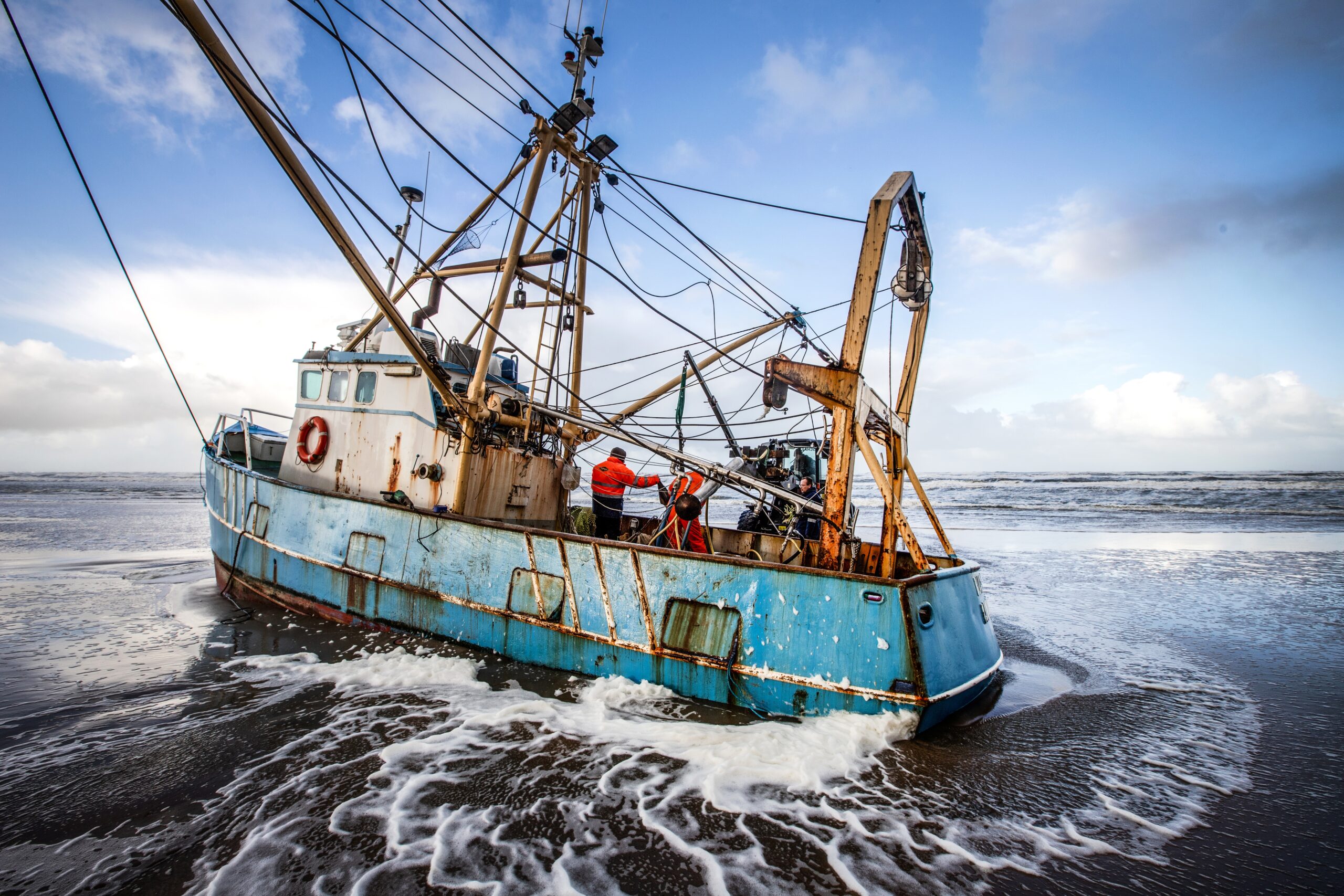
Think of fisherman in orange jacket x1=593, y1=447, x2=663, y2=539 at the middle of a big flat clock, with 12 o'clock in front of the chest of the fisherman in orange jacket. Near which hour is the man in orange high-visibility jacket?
The man in orange high-visibility jacket is roughly at 3 o'clock from the fisherman in orange jacket.

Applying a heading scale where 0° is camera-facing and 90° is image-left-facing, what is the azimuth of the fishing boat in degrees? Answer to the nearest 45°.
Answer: approximately 135°

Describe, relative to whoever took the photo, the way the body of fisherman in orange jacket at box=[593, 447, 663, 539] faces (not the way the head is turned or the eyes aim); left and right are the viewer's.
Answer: facing away from the viewer and to the right of the viewer
